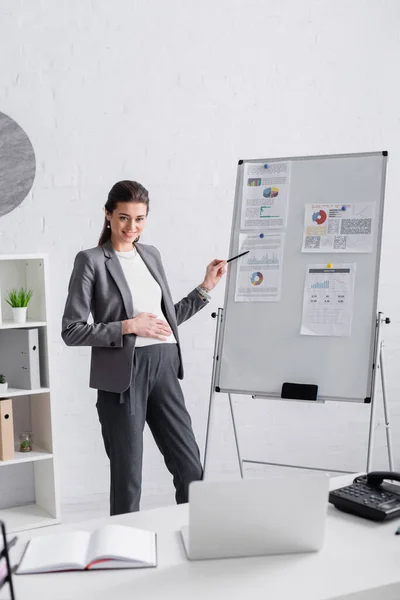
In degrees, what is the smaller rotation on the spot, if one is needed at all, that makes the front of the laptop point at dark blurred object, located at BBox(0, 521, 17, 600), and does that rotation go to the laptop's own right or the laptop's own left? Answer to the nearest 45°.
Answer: approximately 135° to the laptop's own left

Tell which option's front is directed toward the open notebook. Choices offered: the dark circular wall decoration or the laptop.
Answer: the dark circular wall decoration

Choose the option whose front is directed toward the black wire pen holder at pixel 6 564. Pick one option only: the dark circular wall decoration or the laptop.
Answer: the dark circular wall decoration

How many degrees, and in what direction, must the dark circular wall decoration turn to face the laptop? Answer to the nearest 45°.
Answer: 0° — it already faces it

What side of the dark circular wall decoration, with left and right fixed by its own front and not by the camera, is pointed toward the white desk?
front

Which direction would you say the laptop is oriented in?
away from the camera

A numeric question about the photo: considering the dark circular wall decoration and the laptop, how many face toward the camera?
1

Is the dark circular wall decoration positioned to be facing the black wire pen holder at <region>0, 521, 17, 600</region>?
yes

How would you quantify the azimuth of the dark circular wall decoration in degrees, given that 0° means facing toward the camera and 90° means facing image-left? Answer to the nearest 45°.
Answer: approximately 0°
